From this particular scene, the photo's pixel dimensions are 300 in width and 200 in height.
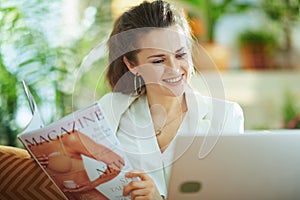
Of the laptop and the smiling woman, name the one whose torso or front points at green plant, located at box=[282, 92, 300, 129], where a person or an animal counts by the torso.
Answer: the laptop

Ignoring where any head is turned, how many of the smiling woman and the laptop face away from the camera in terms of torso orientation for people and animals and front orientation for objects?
1

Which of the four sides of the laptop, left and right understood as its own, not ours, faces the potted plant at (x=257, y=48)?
front

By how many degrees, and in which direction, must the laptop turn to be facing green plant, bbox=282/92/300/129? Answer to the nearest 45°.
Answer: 0° — it already faces it

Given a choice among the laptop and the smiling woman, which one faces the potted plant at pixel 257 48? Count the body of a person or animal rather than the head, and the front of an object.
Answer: the laptop

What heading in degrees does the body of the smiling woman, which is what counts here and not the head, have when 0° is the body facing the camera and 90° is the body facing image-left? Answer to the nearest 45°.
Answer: approximately 0°

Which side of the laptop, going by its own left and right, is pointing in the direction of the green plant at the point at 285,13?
front

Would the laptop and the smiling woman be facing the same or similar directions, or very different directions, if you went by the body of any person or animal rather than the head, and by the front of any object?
very different directions

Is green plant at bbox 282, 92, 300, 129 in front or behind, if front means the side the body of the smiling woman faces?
behind

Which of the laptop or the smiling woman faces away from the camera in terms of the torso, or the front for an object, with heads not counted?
the laptop

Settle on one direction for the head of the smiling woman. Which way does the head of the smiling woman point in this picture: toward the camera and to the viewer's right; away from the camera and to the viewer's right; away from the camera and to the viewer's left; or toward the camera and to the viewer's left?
toward the camera and to the viewer's right

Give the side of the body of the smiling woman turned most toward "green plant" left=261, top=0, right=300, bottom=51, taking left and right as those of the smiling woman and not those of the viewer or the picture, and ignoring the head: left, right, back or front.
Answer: back

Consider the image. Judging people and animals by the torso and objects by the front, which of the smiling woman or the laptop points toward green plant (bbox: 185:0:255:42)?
the laptop

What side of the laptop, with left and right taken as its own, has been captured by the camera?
back
